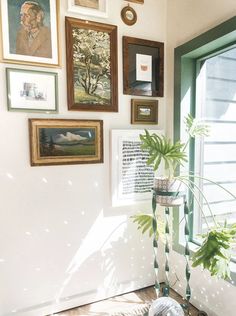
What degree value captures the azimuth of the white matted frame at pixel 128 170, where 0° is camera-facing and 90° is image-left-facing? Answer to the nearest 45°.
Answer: approximately 315°

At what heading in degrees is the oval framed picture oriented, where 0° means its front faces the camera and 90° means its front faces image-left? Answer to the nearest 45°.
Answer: approximately 315°

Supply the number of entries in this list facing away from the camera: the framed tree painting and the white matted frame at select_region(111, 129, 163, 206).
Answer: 0
